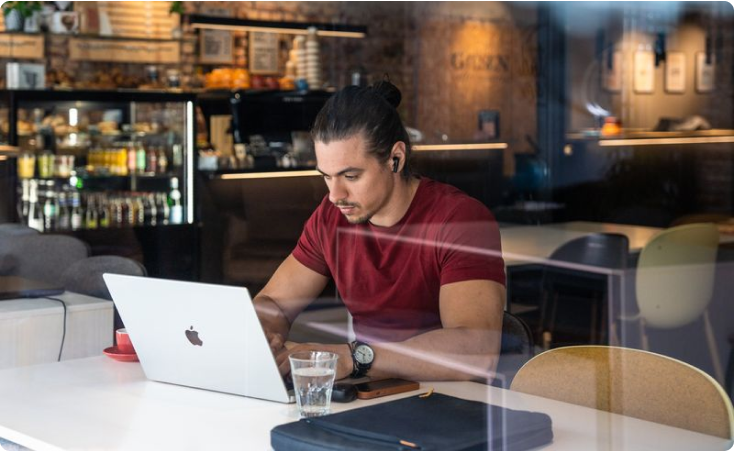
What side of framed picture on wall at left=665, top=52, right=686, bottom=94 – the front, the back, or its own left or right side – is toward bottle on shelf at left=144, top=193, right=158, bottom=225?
right

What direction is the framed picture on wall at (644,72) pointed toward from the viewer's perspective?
toward the camera

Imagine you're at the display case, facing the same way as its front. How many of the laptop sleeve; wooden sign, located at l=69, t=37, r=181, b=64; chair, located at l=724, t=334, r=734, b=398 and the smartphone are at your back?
1

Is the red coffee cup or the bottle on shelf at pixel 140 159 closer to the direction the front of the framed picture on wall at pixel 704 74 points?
the red coffee cup

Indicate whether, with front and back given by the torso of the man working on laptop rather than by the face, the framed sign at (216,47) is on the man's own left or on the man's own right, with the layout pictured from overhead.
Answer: on the man's own right

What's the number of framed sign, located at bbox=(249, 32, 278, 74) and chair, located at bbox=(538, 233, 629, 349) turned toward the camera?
1

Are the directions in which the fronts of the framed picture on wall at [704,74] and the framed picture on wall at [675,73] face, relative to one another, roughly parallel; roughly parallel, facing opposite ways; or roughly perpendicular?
roughly parallel

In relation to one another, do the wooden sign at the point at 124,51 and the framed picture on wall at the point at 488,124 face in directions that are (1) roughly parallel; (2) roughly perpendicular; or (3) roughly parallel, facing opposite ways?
roughly parallel

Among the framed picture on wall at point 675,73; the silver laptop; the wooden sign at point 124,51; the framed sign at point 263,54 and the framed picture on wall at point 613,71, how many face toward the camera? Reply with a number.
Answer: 4

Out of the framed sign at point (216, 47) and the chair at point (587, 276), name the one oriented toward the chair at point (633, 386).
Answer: the framed sign

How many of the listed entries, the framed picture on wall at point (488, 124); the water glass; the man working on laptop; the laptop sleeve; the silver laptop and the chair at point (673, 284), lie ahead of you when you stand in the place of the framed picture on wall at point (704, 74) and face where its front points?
5

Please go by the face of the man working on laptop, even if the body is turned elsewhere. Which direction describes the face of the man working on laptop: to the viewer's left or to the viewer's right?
to the viewer's left

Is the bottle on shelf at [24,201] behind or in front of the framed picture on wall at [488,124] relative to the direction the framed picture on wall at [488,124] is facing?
in front

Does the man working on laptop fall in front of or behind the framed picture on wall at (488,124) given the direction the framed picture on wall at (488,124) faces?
in front

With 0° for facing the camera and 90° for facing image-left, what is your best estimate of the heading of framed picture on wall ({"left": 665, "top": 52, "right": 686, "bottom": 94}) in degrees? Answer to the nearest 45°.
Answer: approximately 0°

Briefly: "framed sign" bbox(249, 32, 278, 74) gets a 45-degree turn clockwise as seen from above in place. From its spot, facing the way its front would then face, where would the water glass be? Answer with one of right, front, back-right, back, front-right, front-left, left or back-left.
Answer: front-left

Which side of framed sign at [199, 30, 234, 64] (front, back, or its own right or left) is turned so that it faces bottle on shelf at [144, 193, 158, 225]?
front
